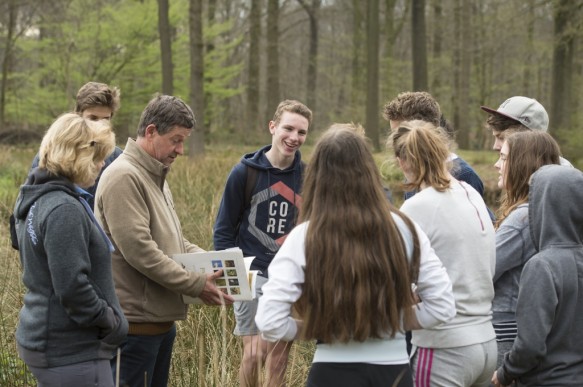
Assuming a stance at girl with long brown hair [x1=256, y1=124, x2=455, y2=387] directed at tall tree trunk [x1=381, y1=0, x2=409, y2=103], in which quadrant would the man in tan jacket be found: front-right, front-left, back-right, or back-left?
front-left

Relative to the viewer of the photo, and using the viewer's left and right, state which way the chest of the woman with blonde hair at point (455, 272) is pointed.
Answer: facing away from the viewer and to the left of the viewer

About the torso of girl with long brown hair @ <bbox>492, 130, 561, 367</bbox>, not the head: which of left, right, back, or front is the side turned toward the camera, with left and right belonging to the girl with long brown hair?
left

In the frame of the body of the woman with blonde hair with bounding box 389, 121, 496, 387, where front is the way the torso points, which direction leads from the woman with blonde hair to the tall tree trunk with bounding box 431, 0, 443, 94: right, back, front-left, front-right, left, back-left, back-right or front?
front-right

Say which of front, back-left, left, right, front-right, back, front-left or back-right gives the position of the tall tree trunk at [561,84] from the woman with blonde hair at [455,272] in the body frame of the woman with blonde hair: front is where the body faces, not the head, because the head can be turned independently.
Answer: front-right

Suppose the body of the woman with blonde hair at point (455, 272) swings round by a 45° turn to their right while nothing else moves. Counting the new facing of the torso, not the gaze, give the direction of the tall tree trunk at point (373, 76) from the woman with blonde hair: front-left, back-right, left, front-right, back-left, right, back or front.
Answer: front

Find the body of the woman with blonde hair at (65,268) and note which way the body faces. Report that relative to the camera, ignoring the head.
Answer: to the viewer's right

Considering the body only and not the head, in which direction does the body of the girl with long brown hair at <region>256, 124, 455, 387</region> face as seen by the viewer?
away from the camera

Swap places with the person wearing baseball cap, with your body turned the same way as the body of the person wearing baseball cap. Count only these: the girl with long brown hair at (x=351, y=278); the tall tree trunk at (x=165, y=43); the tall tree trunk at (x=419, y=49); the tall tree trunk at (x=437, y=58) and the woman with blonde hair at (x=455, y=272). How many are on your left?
2

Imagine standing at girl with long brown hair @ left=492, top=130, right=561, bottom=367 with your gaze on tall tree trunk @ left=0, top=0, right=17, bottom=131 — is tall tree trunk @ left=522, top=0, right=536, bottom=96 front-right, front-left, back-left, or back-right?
front-right

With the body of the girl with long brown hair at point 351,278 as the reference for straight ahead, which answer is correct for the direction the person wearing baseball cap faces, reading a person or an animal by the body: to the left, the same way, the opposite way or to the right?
to the left

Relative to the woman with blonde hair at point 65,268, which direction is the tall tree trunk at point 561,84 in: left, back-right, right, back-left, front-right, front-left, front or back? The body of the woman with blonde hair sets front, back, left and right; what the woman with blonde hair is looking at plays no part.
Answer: front-left

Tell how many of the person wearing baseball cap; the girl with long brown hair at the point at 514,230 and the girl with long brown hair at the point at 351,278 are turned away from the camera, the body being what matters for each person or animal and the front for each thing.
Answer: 1

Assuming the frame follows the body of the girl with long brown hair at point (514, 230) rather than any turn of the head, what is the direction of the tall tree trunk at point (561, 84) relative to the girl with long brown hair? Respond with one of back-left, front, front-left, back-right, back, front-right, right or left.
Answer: right

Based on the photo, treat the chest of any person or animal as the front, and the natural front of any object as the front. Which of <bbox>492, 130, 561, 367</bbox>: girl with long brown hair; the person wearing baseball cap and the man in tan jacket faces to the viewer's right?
the man in tan jacket

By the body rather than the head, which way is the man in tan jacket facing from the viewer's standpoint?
to the viewer's right

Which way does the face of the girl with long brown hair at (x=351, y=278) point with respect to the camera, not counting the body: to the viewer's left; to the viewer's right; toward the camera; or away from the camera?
away from the camera

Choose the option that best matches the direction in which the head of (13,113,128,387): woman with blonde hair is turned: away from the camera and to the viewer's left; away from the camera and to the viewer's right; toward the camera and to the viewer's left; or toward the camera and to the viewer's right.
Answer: away from the camera and to the viewer's right

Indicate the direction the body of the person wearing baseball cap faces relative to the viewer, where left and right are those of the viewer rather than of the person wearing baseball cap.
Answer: facing to the left of the viewer

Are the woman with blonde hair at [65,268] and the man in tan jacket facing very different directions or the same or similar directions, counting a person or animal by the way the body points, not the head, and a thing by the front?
same or similar directions
